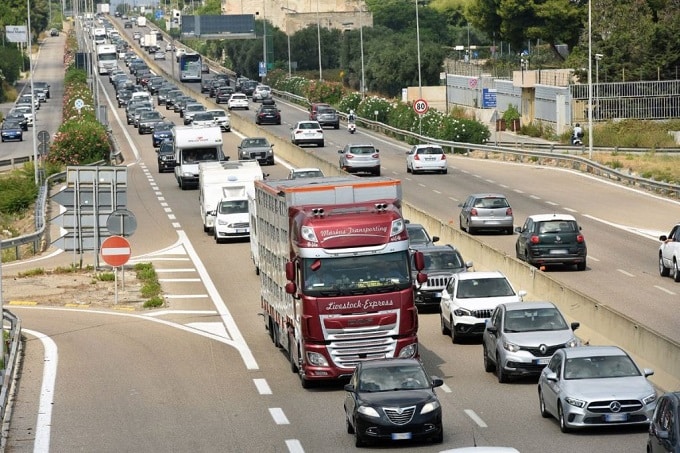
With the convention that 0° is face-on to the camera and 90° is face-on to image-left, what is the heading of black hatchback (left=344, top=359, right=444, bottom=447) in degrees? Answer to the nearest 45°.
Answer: approximately 0°

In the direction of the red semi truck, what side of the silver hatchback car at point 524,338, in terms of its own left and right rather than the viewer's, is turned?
right

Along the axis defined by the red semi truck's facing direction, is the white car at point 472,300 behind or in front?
behind

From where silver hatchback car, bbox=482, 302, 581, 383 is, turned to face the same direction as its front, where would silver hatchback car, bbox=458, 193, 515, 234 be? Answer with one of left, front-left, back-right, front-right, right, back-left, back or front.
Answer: back

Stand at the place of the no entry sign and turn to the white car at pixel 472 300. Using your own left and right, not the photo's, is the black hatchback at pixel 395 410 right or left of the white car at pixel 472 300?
right

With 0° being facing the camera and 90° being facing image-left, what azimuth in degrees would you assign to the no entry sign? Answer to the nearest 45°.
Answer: approximately 0°

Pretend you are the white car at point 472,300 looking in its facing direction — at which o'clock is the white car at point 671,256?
the white car at point 671,256 is roughly at 7 o'clock from the white car at point 472,300.
